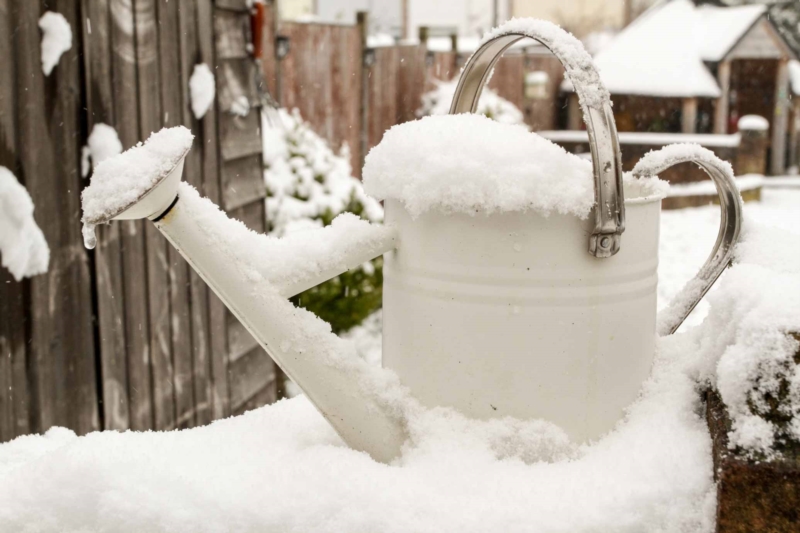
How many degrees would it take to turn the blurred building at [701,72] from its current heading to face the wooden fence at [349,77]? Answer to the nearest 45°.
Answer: approximately 90° to its right

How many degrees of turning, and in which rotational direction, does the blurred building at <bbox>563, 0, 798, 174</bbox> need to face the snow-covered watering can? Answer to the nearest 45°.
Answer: approximately 45° to its right

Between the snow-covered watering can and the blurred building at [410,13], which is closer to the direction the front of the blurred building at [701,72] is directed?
the snow-covered watering can

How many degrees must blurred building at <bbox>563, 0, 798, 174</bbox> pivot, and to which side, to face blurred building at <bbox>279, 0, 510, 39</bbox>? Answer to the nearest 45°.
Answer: approximately 180°

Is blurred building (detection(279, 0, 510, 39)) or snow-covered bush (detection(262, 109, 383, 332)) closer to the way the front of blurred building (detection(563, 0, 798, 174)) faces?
the snow-covered bush

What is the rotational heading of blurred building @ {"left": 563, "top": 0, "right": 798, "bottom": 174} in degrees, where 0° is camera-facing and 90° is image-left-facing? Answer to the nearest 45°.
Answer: approximately 315°

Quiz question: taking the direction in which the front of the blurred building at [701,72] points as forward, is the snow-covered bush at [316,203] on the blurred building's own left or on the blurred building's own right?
on the blurred building's own right

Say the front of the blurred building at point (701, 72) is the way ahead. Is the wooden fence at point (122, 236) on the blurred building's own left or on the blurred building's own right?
on the blurred building's own right
